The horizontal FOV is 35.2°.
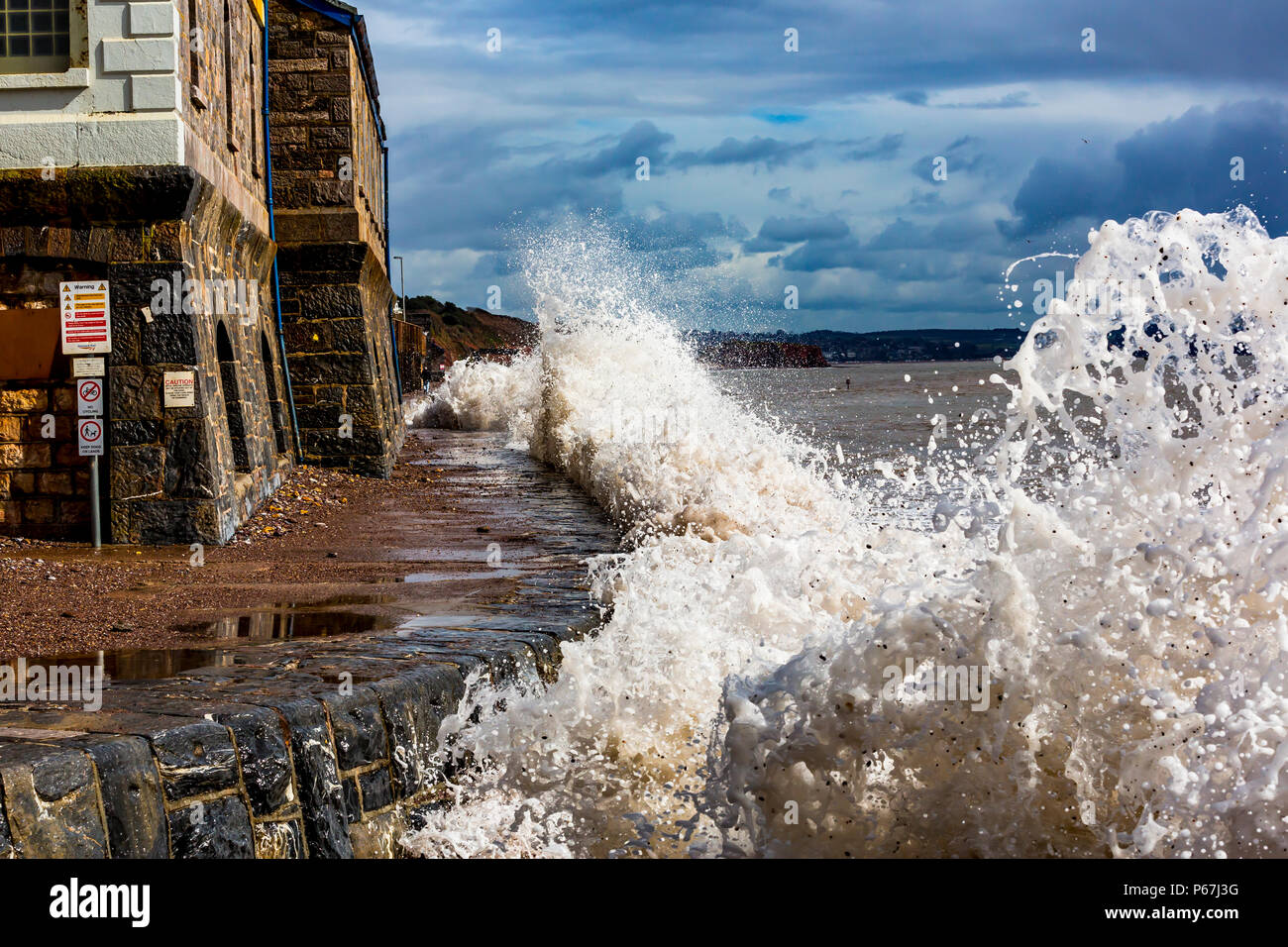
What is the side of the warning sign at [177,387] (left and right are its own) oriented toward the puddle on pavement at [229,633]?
front

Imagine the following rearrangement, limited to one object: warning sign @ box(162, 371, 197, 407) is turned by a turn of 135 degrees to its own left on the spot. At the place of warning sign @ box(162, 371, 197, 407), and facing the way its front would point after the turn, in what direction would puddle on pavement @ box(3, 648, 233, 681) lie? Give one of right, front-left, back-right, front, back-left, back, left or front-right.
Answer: back-right

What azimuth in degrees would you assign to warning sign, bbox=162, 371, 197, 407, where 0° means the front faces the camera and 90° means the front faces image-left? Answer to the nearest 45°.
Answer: approximately 0°
